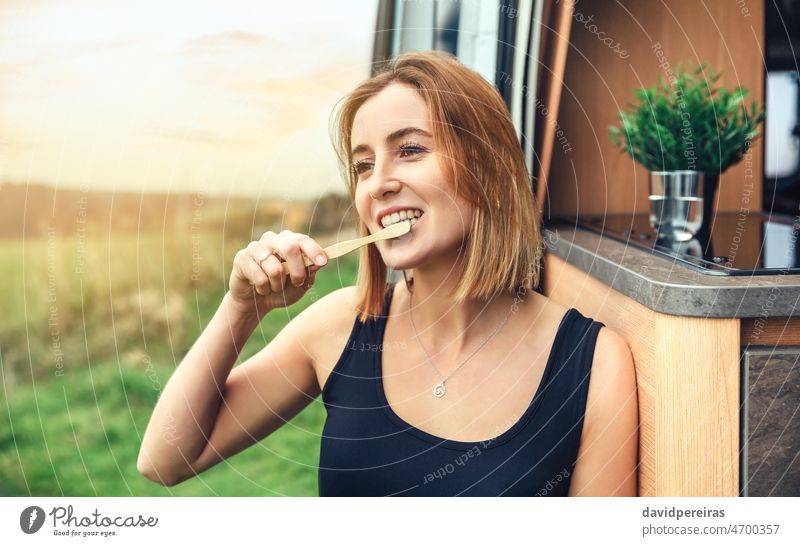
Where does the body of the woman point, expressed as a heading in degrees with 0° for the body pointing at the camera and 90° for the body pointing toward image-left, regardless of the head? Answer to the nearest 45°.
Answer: approximately 45°

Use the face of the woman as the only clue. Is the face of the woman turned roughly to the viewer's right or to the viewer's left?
to the viewer's left
